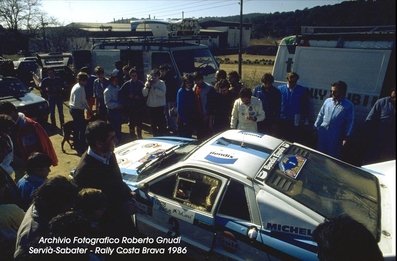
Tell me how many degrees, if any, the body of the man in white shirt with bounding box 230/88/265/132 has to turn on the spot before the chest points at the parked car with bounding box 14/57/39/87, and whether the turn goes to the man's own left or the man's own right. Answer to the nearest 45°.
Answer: approximately 135° to the man's own right

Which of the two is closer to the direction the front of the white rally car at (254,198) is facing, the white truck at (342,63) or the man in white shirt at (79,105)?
the man in white shirt

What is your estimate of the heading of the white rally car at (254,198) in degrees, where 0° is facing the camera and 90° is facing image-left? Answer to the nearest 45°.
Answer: approximately 135°

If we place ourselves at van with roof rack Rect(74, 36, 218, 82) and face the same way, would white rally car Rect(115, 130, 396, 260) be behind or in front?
in front

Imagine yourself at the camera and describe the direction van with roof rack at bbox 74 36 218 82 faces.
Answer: facing the viewer and to the right of the viewer

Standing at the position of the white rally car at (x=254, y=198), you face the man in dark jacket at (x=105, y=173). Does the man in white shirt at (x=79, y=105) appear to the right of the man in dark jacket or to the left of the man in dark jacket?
right

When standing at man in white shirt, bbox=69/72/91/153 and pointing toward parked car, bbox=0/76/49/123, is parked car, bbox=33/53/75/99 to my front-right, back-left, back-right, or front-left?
front-right

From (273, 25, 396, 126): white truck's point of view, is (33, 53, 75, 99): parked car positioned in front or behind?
in front

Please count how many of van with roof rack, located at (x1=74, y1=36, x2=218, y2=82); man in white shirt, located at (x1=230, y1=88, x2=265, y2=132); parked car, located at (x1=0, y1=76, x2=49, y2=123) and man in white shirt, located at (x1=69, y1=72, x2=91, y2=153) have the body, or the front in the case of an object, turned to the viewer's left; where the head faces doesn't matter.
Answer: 0

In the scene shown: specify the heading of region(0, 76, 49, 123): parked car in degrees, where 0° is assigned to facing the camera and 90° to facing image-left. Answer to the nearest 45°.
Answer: approximately 315°

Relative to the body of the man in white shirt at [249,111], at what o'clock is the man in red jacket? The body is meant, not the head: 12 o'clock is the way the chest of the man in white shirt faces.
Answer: The man in red jacket is roughly at 2 o'clock from the man in white shirt.

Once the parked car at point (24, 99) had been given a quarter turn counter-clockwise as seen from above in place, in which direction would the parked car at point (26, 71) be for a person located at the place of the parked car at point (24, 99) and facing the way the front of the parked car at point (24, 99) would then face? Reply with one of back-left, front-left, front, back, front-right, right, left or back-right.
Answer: front-left

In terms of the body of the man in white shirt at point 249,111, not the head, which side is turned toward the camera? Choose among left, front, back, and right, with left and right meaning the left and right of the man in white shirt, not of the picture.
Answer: front

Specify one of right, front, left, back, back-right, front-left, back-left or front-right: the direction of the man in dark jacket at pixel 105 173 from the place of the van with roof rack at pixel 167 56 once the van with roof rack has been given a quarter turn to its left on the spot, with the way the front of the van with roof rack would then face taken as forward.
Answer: back-right
